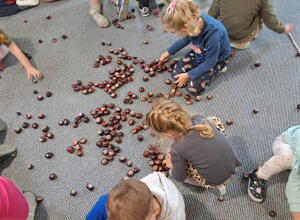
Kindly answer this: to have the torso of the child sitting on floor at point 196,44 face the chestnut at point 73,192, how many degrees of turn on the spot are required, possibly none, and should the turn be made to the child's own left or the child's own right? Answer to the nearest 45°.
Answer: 0° — they already face it

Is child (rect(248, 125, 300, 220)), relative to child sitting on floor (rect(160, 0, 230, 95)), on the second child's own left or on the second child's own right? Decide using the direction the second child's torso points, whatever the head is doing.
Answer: on the second child's own left

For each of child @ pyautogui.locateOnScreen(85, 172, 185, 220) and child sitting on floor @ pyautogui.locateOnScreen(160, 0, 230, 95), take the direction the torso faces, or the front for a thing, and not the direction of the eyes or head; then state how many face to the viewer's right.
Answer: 0

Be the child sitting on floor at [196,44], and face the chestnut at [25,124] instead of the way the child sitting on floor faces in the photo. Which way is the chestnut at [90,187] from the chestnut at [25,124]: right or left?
left

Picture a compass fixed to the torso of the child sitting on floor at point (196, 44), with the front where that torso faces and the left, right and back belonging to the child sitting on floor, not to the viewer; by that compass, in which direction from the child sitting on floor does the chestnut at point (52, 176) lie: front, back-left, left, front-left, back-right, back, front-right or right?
front

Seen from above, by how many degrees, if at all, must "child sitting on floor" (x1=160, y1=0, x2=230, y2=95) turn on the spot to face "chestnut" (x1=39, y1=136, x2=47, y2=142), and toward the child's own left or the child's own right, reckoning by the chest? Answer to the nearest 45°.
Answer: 0° — they already face it

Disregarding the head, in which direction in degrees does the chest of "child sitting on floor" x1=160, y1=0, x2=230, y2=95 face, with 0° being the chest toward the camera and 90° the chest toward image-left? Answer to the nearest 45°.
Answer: approximately 45°

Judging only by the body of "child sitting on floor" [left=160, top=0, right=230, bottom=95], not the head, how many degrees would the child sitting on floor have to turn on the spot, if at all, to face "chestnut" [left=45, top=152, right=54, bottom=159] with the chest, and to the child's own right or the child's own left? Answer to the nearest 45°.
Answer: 0° — they already face it
